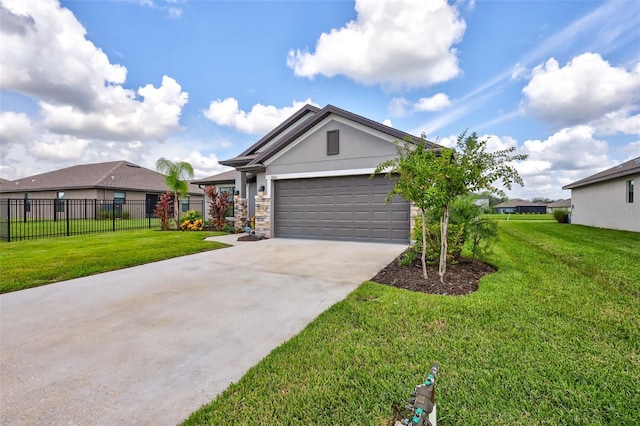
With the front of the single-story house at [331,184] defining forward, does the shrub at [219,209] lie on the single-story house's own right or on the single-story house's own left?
on the single-story house's own right

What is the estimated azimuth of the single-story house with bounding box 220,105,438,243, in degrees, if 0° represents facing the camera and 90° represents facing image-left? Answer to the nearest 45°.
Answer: approximately 45°

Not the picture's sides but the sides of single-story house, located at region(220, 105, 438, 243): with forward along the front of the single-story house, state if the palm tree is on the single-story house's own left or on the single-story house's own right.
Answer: on the single-story house's own right

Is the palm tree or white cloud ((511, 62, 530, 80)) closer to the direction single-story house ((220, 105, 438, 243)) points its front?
the palm tree

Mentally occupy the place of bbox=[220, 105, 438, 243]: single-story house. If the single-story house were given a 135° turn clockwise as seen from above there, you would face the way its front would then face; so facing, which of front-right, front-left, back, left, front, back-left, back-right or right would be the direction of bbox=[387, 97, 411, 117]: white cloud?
front-right

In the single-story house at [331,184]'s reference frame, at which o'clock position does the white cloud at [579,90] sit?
The white cloud is roughly at 7 o'clock from the single-story house.

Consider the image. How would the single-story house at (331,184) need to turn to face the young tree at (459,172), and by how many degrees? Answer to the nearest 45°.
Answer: approximately 45° to its left

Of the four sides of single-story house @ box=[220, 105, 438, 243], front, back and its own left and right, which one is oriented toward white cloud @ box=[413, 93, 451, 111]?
back

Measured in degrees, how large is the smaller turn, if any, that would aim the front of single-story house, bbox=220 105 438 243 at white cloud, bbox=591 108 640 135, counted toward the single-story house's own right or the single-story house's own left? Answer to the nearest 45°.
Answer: approximately 135° to the single-story house's own left

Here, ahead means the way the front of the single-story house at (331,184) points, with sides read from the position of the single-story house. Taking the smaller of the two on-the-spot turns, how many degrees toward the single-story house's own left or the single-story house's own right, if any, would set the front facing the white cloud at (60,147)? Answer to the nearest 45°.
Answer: approximately 90° to the single-story house's own right

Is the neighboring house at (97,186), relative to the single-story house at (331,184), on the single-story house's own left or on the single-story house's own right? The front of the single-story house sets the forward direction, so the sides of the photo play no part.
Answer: on the single-story house's own right

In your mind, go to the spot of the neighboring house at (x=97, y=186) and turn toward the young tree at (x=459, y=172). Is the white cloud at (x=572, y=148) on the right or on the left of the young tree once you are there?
left

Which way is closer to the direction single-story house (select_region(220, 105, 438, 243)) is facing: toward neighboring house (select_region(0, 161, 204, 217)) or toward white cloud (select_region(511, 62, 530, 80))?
the neighboring house
